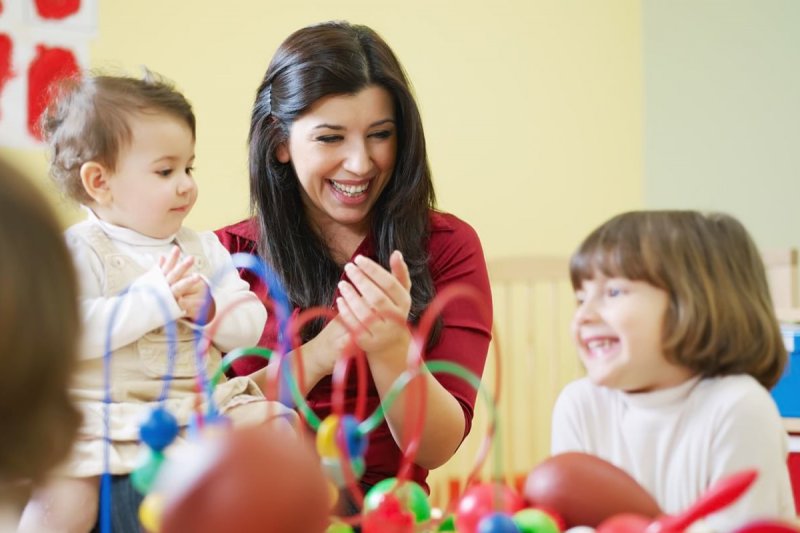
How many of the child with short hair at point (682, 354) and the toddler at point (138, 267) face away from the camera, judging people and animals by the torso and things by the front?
0

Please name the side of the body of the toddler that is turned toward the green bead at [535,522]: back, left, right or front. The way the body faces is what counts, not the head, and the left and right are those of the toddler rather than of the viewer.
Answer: front

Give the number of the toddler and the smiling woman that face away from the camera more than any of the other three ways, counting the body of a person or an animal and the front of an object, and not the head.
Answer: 0

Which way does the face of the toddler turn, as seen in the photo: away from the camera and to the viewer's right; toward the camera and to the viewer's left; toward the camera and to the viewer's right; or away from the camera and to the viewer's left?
toward the camera and to the viewer's right

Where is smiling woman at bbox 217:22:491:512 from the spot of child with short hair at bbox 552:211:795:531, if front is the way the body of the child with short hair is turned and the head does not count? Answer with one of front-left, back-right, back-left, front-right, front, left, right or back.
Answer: right

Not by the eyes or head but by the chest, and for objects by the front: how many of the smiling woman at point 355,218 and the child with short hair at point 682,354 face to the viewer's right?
0

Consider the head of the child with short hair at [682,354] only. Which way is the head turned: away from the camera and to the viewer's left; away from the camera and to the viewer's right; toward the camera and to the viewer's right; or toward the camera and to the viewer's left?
toward the camera and to the viewer's left

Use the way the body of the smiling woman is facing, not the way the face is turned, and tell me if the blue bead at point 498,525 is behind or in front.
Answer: in front

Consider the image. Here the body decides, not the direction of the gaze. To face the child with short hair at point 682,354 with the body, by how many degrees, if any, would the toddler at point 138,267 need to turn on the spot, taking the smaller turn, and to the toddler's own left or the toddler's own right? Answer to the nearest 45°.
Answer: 0° — they already face them

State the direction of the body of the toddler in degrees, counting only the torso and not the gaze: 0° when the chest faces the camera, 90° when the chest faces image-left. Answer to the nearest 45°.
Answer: approximately 315°
